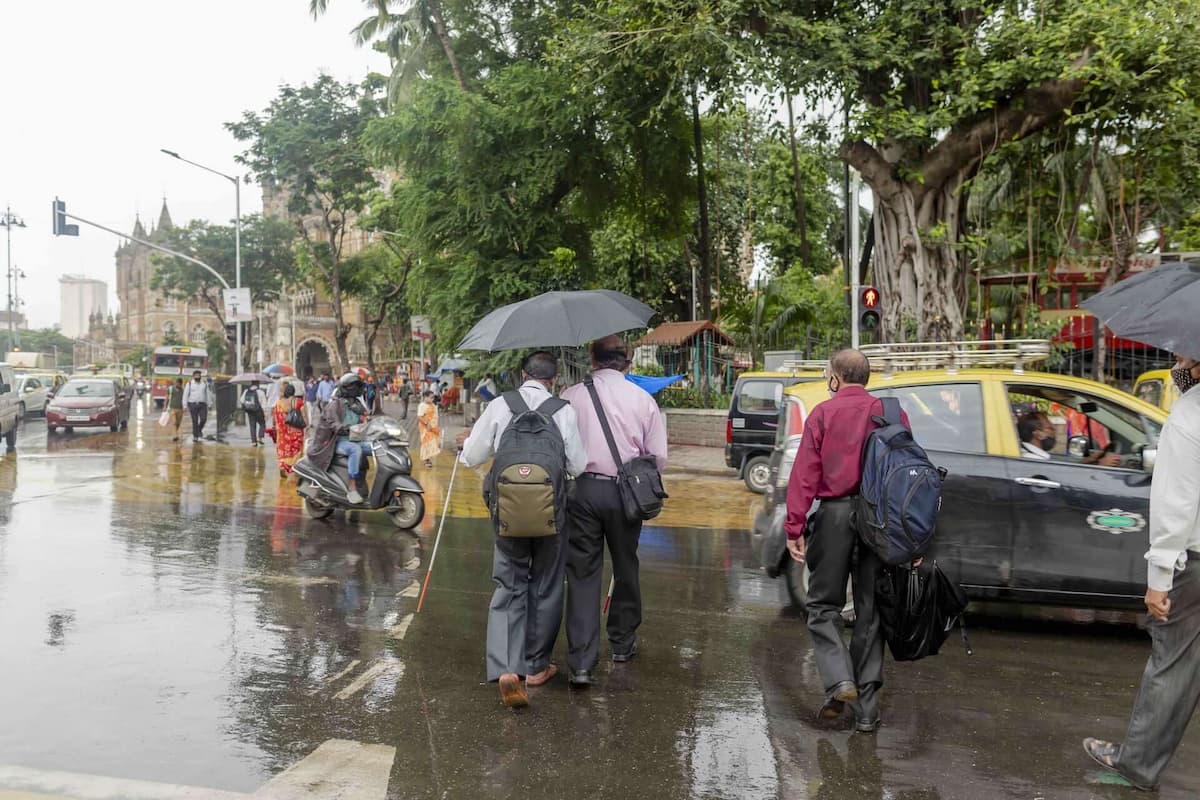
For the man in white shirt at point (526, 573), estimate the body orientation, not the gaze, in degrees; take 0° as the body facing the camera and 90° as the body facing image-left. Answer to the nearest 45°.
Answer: approximately 180°

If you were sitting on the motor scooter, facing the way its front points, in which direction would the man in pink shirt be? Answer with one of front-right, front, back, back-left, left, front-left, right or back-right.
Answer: front-right

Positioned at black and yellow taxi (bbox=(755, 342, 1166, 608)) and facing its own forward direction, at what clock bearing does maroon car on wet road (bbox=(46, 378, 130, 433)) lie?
The maroon car on wet road is roughly at 7 o'clock from the black and yellow taxi.

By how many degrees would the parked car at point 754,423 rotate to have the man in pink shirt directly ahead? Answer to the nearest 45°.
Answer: approximately 90° to its right

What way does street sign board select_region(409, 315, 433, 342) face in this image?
toward the camera

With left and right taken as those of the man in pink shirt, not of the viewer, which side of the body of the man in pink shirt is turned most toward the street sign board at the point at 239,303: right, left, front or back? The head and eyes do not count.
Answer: front

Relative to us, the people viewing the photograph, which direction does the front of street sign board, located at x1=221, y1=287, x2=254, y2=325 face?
facing the viewer

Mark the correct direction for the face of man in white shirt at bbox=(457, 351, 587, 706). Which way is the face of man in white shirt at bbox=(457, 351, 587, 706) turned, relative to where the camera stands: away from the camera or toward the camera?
away from the camera

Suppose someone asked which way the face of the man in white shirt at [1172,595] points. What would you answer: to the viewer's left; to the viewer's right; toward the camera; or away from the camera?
to the viewer's left

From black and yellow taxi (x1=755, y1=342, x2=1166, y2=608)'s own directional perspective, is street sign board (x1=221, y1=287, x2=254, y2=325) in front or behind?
behind

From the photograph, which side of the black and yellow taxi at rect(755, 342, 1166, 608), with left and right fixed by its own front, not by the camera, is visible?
right

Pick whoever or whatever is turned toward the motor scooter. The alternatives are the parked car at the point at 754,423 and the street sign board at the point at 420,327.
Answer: the street sign board

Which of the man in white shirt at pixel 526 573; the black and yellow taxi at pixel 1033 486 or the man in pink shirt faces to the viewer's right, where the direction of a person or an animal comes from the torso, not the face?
the black and yellow taxi

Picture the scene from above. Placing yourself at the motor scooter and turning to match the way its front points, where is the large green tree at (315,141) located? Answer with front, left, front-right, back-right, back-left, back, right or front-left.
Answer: back-left
